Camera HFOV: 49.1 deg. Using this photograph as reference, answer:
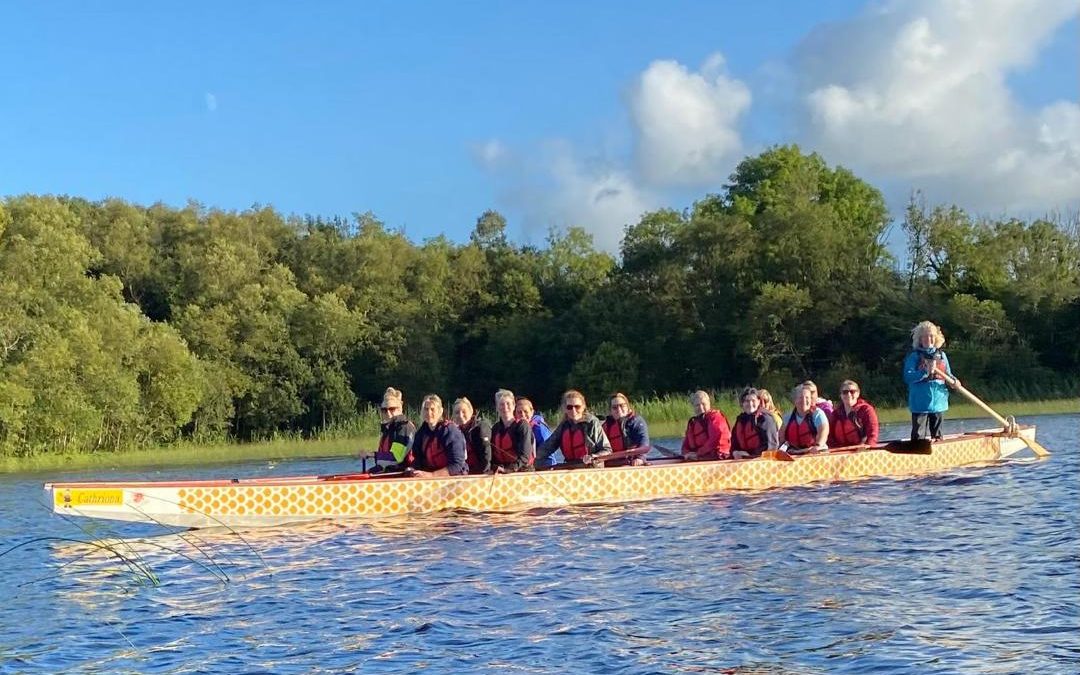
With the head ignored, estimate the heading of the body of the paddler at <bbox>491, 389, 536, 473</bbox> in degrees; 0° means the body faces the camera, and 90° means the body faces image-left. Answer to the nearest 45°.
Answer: approximately 45°

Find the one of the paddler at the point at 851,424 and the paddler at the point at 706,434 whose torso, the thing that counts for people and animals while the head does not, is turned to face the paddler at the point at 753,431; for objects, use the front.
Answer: the paddler at the point at 851,424

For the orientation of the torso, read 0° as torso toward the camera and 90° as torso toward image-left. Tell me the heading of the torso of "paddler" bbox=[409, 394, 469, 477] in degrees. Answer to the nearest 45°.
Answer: approximately 45°

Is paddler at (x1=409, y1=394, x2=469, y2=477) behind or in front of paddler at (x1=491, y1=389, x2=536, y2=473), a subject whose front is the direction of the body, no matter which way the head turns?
in front

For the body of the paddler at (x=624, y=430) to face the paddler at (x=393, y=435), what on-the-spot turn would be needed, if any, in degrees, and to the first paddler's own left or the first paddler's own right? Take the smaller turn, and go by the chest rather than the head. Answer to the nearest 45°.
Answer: approximately 45° to the first paddler's own right

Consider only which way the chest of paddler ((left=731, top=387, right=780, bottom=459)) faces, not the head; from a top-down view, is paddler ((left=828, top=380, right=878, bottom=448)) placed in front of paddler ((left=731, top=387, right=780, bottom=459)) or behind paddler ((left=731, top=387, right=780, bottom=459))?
behind

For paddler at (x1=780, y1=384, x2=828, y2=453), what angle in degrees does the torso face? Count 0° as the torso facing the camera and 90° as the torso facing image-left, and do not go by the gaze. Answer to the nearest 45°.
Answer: approximately 45°

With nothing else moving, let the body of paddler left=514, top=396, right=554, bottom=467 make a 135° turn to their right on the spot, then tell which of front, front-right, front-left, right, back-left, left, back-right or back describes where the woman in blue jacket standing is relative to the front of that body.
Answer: right

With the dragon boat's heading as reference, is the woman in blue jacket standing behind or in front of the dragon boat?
behind

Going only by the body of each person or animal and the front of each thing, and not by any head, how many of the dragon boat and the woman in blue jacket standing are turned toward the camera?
1

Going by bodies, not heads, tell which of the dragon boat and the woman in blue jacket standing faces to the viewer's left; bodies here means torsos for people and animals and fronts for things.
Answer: the dragon boat

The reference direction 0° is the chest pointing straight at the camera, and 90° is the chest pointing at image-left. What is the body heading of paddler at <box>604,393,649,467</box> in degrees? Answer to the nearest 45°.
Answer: approximately 45°
